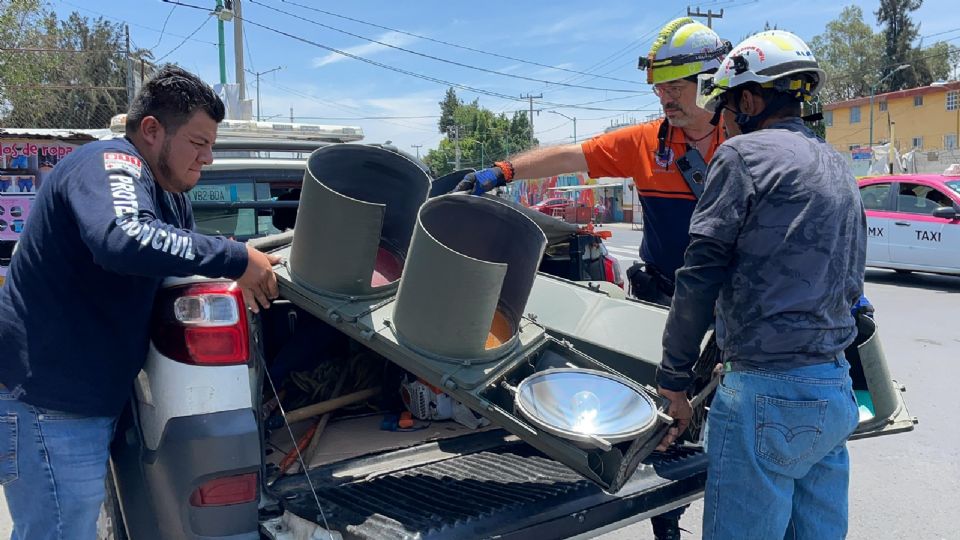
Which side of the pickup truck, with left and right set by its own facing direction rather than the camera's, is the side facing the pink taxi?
right

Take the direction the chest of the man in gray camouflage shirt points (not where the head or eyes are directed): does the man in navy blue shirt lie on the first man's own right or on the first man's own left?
on the first man's own left

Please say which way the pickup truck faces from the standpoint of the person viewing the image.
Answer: facing away from the viewer and to the left of the viewer

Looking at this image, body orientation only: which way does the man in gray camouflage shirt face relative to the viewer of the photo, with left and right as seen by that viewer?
facing away from the viewer and to the left of the viewer

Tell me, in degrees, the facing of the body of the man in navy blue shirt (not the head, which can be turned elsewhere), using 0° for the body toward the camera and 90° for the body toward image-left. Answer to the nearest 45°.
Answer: approximately 270°

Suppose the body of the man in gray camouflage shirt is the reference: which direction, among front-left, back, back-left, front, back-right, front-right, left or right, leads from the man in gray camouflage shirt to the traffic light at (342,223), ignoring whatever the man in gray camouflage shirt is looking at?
front-left

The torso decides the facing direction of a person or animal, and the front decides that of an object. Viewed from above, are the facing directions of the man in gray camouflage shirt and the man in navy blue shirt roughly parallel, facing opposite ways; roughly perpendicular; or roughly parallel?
roughly perpendicular

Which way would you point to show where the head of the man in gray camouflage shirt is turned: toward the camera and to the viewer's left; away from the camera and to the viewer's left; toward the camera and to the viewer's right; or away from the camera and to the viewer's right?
away from the camera and to the viewer's left

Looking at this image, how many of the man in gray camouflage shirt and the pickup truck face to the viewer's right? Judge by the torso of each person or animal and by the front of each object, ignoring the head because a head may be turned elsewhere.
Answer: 0

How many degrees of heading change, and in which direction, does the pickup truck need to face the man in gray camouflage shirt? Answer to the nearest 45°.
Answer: approximately 135° to its right

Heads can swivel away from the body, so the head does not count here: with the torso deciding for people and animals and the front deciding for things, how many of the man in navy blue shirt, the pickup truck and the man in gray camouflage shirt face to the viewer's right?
1

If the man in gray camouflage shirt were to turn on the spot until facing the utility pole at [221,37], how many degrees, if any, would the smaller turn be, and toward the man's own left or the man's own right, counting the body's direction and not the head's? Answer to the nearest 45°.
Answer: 0° — they already face it

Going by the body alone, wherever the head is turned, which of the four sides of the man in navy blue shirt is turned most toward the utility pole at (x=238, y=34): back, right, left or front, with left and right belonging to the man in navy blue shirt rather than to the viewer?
left

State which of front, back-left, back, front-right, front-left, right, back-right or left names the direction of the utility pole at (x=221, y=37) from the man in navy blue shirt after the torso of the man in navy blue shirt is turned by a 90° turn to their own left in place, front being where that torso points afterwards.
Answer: front

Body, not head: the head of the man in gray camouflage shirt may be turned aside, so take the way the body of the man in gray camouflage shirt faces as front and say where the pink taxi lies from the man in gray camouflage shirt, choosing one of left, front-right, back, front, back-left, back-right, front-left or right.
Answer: front-right
